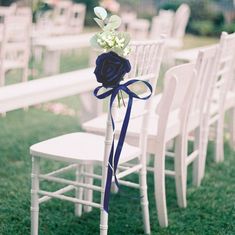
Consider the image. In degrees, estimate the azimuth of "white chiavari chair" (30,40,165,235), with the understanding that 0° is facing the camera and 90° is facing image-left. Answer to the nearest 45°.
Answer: approximately 135°

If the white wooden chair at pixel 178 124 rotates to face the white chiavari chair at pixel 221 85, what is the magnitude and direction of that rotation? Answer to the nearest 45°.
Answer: approximately 45° to its right

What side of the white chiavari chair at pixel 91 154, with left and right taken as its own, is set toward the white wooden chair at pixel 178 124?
right

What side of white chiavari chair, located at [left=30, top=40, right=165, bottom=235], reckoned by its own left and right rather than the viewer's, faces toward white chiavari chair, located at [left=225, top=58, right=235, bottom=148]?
right

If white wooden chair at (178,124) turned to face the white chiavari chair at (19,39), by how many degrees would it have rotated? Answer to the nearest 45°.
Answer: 0° — it already faces it

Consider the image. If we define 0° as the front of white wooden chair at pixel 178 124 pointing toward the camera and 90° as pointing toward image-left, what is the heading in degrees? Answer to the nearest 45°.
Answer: approximately 135°

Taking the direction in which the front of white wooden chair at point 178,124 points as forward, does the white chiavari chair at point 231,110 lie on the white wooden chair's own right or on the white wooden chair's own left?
on the white wooden chair's own right

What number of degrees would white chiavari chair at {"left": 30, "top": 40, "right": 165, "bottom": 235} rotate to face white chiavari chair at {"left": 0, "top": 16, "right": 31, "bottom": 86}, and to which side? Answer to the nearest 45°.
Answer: approximately 45° to its right
